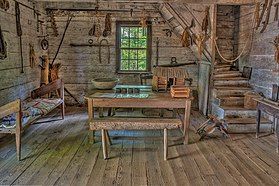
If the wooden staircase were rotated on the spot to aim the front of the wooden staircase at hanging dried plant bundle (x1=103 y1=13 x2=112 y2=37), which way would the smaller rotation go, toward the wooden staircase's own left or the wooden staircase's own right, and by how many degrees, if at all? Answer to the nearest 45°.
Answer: approximately 90° to the wooden staircase's own right

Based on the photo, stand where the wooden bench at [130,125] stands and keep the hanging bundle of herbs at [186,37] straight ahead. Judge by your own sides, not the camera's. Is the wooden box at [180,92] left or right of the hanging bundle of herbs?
right

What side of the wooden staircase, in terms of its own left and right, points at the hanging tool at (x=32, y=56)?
right

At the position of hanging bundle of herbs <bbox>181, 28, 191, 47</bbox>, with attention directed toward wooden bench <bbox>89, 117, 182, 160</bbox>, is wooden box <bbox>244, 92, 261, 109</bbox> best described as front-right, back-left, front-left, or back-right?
front-left

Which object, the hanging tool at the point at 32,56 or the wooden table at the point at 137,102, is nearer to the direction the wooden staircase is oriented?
the wooden table

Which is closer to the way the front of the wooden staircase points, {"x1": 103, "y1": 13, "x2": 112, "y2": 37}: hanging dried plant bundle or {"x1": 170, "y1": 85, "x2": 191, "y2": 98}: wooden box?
the wooden box

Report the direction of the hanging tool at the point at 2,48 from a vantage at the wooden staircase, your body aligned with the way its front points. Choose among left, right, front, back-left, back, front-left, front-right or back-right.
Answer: front-right

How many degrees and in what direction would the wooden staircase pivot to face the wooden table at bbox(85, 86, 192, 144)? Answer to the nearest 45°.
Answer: approximately 45° to its right

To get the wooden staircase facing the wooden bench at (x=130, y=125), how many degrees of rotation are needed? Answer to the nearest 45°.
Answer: approximately 45° to its right
